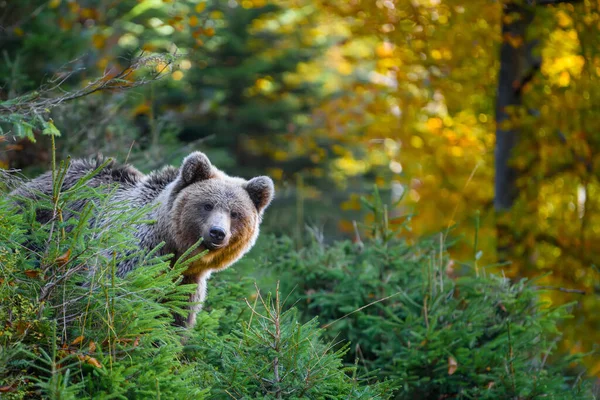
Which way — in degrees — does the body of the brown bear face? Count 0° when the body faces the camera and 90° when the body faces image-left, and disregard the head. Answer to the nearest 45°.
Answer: approximately 315°

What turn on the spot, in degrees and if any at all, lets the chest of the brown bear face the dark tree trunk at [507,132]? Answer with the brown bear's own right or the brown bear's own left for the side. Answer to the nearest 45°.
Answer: approximately 90° to the brown bear's own left
